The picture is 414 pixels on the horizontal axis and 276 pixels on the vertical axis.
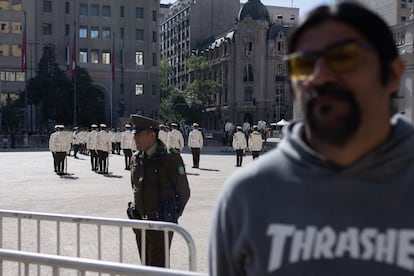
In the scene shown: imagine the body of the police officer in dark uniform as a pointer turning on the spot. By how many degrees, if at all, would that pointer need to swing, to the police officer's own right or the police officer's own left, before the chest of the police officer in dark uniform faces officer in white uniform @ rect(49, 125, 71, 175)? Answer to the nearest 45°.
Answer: approximately 135° to the police officer's own right

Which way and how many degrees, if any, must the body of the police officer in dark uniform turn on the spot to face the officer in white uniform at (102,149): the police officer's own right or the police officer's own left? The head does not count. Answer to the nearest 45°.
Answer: approximately 135° to the police officer's own right

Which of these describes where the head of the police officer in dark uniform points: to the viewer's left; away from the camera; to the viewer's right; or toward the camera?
to the viewer's left
